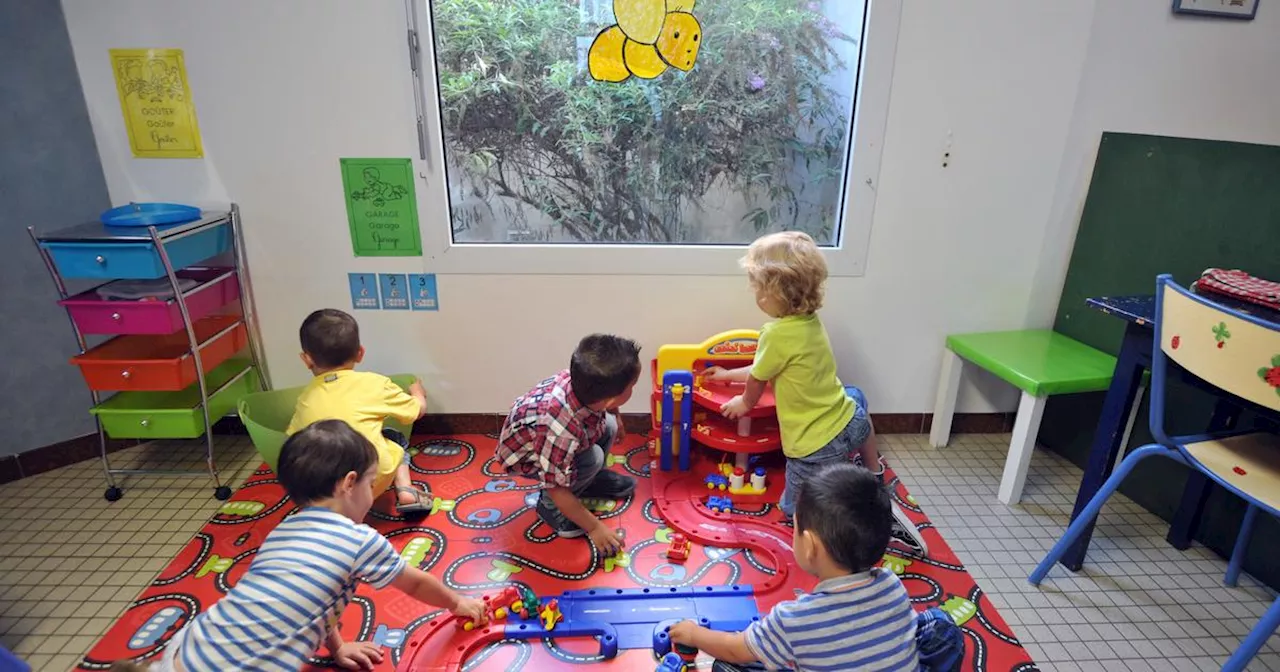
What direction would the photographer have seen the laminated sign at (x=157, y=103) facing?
facing the viewer

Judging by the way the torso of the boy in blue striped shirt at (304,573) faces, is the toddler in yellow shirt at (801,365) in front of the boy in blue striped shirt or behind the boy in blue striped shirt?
in front

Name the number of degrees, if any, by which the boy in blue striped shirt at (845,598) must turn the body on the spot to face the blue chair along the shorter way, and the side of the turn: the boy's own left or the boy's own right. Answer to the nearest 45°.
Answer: approximately 90° to the boy's own right

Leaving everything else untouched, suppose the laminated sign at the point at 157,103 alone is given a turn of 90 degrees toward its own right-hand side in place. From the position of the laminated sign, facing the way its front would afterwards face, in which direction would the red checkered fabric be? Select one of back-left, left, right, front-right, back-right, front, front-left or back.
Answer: back-left

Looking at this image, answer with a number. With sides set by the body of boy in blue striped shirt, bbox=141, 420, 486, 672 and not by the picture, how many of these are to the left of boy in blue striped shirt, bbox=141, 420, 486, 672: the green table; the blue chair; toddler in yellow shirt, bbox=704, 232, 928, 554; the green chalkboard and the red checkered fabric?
0

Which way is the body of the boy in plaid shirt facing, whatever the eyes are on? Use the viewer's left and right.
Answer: facing to the right of the viewer

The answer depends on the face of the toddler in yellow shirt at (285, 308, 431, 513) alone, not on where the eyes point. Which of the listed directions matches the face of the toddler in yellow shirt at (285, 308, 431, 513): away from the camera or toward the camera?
away from the camera

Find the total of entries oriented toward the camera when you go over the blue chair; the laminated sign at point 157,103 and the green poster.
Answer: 2

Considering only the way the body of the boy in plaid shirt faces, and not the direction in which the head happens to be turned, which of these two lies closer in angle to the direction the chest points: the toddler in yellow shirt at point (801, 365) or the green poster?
the toddler in yellow shirt

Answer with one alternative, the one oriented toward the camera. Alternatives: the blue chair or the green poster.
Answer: the green poster

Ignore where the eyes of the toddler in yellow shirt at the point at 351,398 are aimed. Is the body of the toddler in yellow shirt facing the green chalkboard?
no

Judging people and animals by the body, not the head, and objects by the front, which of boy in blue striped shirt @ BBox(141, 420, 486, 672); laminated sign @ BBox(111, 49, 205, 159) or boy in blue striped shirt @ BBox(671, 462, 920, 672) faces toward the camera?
the laminated sign

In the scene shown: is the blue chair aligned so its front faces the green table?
no

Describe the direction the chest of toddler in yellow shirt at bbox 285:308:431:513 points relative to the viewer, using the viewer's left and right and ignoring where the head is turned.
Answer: facing away from the viewer and to the right of the viewer

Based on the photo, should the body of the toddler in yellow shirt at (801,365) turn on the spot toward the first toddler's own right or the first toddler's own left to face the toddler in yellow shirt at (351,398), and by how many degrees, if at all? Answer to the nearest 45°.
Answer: approximately 45° to the first toddler's own left

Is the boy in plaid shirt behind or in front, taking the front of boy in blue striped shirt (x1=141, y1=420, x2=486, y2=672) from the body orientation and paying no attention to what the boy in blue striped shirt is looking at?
in front

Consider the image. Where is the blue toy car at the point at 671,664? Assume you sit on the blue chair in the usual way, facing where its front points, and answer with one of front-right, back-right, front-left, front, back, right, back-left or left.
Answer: back
